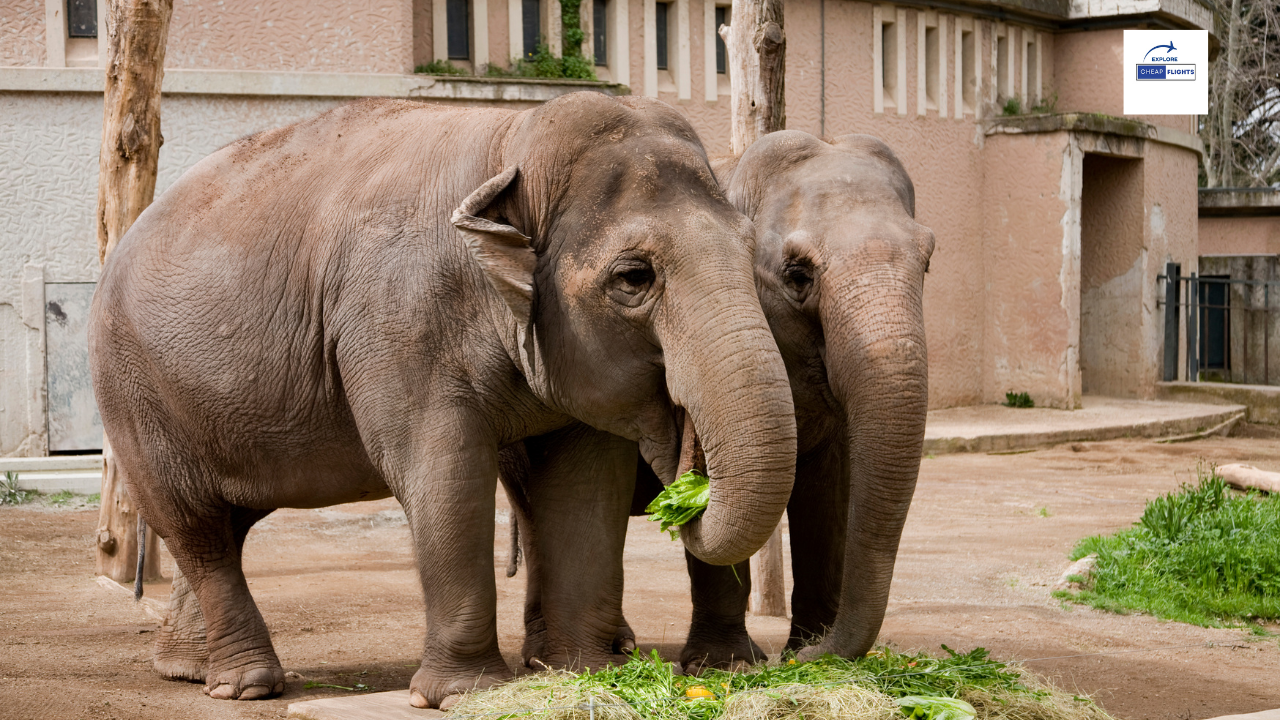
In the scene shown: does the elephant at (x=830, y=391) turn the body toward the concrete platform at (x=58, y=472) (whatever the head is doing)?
no

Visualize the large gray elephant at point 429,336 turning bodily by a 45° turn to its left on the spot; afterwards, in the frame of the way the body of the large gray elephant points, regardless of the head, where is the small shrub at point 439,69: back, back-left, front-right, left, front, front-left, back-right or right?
left

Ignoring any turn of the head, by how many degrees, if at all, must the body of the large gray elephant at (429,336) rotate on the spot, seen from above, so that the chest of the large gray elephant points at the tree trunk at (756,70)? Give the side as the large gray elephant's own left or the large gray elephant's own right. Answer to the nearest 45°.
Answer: approximately 90° to the large gray elephant's own left

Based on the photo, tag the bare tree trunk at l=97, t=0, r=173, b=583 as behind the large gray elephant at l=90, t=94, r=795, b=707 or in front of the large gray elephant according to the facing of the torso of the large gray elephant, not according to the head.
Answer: behind

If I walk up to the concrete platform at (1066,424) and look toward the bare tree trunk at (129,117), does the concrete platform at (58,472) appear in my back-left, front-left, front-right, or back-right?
front-right

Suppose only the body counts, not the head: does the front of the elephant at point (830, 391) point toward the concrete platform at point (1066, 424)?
no

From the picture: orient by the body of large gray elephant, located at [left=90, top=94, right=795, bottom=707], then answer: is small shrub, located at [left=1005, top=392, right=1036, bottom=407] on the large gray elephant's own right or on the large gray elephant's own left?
on the large gray elephant's own left

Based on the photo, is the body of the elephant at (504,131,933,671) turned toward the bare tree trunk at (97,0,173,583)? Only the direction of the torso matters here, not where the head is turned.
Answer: no

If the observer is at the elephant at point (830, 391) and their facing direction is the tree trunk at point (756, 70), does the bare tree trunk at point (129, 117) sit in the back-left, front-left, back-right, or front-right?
front-left

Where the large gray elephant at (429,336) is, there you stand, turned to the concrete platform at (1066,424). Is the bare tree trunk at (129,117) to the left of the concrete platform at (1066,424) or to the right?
left

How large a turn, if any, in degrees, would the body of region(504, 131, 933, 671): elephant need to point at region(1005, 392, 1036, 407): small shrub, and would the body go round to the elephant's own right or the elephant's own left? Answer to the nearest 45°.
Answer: approximately 135° to the elephant's own left

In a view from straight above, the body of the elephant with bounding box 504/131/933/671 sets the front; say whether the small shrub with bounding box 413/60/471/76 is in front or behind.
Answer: behind

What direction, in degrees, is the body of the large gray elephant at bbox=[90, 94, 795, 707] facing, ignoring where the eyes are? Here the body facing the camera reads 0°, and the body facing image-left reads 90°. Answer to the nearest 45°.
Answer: approximately 315°

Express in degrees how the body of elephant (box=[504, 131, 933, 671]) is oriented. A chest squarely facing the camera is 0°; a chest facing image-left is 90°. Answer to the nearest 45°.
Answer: approximately 315°

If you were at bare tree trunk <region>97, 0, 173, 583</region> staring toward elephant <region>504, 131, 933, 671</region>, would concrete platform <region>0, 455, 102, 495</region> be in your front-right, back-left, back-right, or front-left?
back-left
